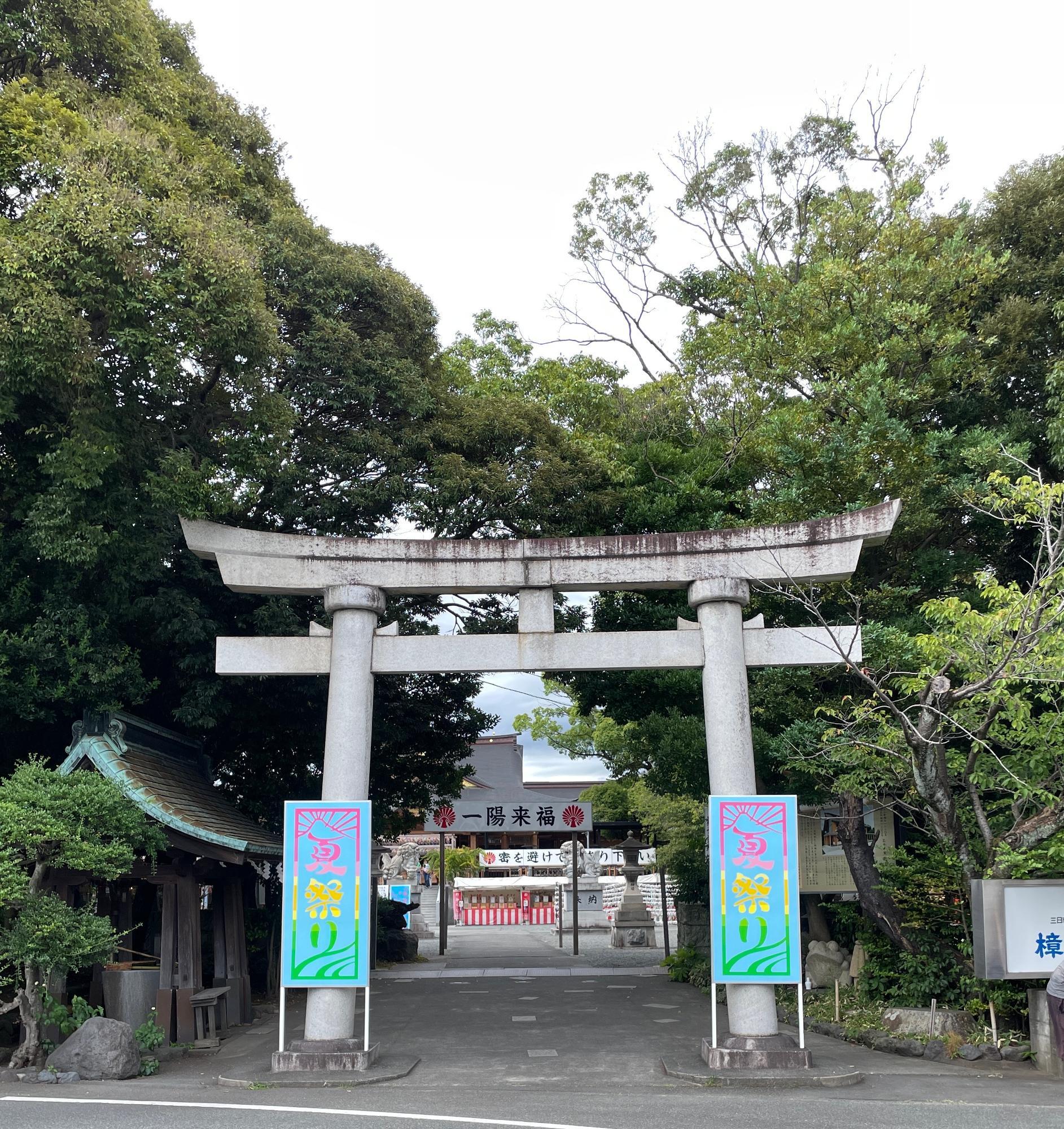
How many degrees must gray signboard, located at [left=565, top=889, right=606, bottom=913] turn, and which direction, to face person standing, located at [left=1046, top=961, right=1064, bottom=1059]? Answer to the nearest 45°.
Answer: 0° — it already faces them

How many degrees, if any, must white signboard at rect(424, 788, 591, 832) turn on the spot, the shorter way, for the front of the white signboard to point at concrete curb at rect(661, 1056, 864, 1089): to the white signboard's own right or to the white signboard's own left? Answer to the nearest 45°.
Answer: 0° — it already faces it

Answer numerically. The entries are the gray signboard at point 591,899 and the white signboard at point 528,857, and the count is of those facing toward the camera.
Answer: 2

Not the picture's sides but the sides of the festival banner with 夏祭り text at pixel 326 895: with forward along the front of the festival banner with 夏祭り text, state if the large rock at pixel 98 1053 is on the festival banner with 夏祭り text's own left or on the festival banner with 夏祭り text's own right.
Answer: on the festival banner with 夏祭り text's own right

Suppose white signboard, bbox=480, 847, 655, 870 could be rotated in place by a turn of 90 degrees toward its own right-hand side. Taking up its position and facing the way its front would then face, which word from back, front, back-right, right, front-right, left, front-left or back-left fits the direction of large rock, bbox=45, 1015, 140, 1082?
left

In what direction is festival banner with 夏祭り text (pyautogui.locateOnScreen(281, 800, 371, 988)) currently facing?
toward the camera

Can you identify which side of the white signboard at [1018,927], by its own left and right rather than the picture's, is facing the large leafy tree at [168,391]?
right

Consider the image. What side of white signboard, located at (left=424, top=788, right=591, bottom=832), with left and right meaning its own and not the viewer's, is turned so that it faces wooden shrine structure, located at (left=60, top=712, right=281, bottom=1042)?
front

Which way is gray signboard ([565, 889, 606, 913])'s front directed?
toward the camera

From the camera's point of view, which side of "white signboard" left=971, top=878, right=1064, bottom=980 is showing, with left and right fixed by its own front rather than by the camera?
front

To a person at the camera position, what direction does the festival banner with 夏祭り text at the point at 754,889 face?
facing the viewer

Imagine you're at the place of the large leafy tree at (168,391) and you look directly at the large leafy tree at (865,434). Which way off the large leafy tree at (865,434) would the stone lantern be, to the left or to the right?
left
